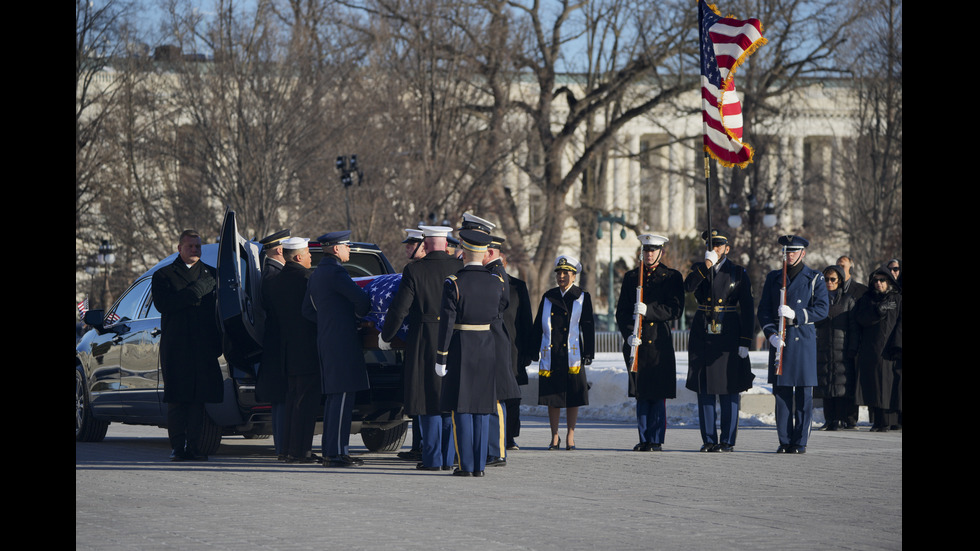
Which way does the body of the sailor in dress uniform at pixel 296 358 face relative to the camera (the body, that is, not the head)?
to the viewer's right

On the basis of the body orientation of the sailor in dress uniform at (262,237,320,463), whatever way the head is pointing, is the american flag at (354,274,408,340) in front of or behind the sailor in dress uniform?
in front

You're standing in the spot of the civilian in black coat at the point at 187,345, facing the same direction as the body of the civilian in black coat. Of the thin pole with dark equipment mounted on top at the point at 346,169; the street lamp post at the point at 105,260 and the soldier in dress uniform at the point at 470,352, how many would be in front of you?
1

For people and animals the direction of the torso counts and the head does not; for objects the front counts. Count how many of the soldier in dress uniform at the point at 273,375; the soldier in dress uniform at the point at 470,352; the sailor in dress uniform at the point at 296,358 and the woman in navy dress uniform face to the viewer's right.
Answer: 2

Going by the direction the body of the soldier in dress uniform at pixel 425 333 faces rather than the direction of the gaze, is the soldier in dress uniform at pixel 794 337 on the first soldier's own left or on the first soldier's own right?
on the first soldier's own right

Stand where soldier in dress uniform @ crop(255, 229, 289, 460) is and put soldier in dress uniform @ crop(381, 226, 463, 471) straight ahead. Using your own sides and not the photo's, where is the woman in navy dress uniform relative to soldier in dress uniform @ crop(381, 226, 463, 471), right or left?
left

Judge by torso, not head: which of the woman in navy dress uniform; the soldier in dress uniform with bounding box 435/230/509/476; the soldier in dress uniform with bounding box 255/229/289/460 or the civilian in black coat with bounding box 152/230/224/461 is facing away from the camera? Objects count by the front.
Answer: the soldier in dress uniform with bounding box 435/230/509/476

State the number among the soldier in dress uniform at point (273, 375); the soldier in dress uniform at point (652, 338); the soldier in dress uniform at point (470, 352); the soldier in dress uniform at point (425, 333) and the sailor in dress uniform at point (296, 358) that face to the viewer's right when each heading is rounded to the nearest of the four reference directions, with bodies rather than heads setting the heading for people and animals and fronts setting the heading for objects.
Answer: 2

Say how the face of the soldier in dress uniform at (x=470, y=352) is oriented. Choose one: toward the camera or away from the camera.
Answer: away from the camera

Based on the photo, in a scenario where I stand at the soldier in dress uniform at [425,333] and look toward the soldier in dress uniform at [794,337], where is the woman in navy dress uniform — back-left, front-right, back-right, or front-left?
front-left

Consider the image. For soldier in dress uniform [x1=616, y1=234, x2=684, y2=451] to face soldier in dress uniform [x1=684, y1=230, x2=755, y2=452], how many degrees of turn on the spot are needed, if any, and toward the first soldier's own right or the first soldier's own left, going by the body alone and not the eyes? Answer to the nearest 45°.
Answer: approximately 90° to the first soldier's own left

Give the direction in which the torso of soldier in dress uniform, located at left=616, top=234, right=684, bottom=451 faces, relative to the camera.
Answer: toward the camera
